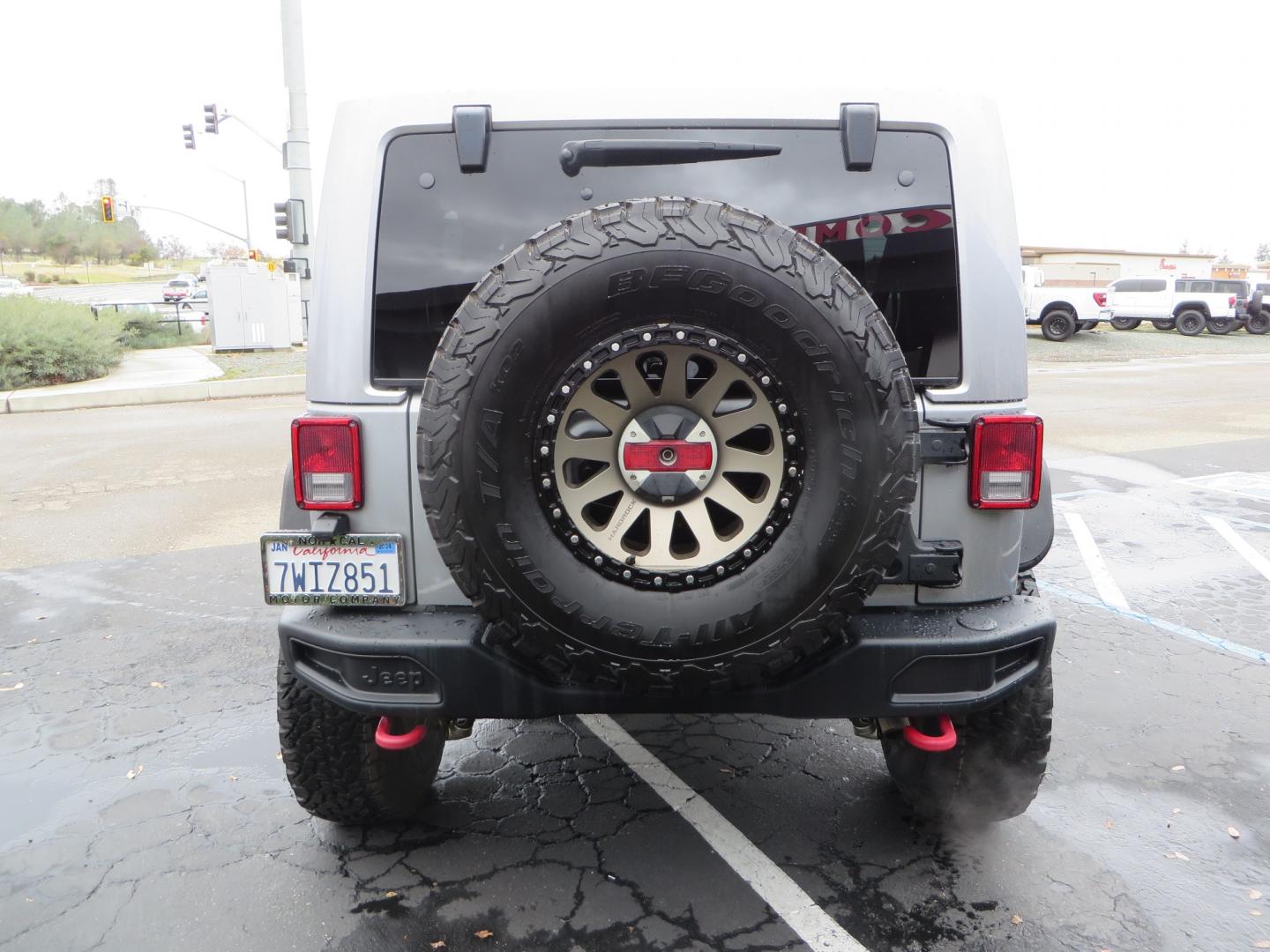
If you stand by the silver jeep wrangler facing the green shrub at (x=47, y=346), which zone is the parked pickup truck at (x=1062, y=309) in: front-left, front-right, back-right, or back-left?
front-right

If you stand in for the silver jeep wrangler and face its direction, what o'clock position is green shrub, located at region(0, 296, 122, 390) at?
The green shrub is roughly at 11 o'clock from the silver jeep wrangler.

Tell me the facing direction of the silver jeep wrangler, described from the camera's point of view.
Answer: facing away from the viewer

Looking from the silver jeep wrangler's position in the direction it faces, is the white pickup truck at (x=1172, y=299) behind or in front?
in front

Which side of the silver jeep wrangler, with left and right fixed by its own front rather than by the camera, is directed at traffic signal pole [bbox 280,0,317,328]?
front

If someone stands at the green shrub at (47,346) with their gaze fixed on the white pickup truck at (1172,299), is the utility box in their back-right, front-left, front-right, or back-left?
front-left

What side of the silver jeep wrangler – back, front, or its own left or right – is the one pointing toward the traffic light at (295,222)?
front

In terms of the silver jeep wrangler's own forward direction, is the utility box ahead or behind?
ahead
